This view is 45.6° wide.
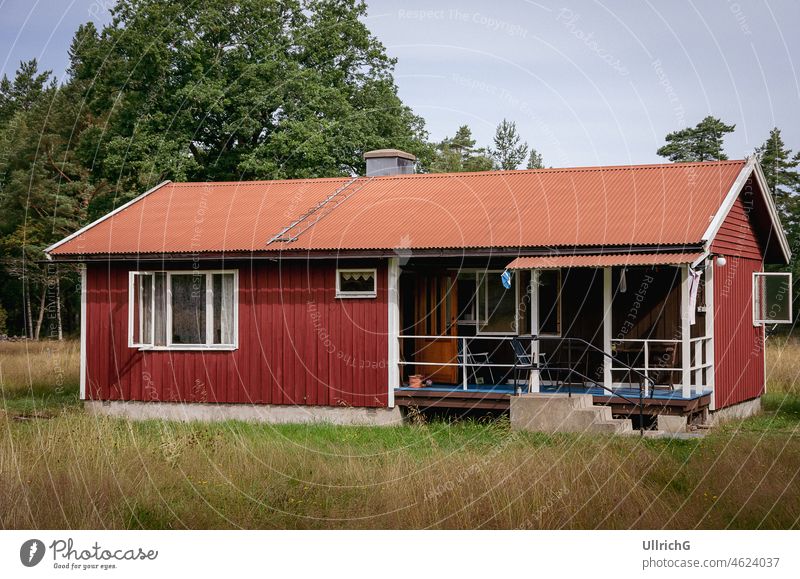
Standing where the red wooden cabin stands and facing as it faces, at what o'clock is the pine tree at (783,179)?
The pine tree is roughly at 7 o'clock from the red wooden cabin.

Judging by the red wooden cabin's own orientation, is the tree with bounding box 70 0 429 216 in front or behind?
behind

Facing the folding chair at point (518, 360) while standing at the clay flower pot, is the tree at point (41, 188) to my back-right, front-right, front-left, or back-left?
back-left

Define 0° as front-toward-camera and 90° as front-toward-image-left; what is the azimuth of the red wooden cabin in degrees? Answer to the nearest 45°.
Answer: approximately 0°

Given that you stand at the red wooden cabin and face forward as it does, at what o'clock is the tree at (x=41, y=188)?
The tree is roughly at 5 o'clock from the red wooden cabin.

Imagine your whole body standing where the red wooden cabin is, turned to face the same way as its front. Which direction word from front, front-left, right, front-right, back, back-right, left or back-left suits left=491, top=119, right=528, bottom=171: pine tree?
back
